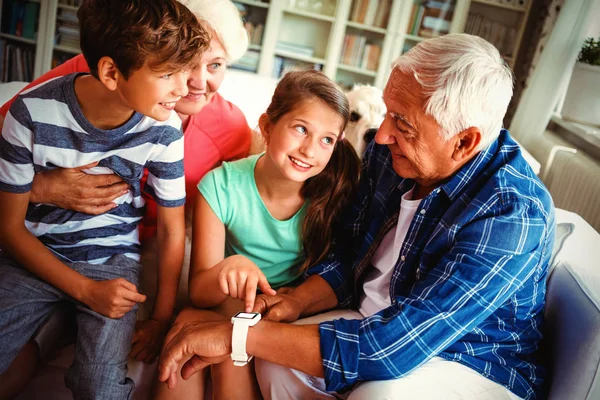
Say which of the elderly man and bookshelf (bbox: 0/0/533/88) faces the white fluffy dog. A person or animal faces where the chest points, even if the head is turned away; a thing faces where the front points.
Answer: the bookshelf

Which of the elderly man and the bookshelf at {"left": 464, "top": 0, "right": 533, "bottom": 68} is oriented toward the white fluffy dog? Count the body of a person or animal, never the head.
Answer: the bookshelf

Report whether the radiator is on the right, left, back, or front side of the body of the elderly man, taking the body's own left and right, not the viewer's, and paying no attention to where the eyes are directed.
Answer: back

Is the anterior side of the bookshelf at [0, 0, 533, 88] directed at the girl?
yes

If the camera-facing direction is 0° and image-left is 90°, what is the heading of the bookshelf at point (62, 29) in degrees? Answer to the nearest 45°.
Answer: approximately 0°

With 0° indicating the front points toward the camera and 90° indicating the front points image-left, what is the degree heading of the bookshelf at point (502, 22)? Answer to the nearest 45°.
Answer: approximately 0°

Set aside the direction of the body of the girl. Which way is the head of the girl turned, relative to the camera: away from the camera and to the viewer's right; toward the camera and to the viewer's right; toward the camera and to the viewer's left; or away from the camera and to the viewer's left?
toward the camera and to the viewer's right

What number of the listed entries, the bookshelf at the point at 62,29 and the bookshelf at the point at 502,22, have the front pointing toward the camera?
2

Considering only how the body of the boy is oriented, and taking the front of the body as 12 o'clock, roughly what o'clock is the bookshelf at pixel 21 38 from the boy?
The bookshelf is roughly at 7 o'clock from the boy.
